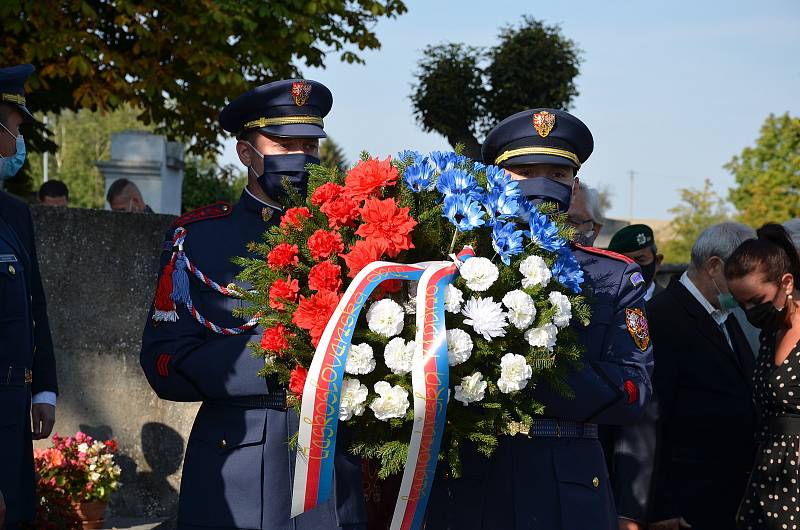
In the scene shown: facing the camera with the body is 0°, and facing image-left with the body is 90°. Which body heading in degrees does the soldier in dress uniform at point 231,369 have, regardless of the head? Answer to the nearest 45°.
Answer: approximately 315°

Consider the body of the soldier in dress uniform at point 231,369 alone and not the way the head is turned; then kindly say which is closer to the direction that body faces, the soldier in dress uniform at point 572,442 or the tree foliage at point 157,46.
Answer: the soldier in dress uniform

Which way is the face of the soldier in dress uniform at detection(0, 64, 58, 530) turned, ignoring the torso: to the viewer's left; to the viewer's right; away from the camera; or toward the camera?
to the viewer's right
